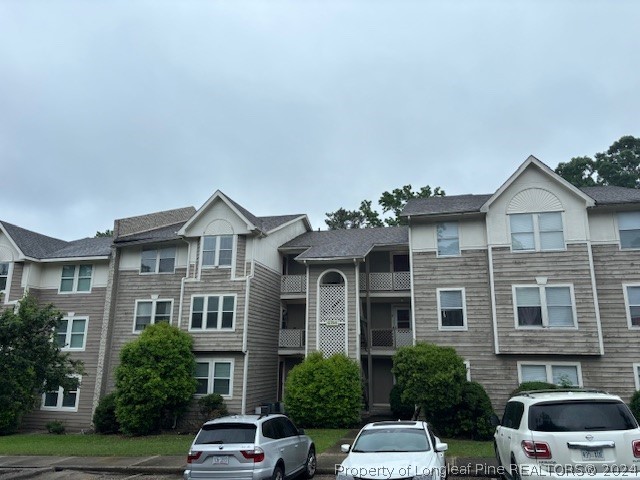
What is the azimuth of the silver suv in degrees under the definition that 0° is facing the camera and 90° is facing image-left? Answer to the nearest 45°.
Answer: approximately 225°

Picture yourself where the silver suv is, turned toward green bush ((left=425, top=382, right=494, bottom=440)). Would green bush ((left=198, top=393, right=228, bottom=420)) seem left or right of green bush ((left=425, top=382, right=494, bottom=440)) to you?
left

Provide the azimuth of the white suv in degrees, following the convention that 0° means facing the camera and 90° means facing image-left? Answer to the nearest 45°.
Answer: approximately 180°

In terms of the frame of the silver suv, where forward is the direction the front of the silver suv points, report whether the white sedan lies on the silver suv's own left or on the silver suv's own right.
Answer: on the silver suv's own right

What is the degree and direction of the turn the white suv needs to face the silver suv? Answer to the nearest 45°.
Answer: approximately 90° to its left

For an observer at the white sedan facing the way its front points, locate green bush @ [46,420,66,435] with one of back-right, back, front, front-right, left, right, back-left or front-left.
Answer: back-right

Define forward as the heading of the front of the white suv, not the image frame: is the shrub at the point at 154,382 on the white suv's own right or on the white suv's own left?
on the white suv's own left

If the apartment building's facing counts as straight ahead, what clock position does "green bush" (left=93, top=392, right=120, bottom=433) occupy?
The green bush is roughly at 3 o'clock from the apartment building.

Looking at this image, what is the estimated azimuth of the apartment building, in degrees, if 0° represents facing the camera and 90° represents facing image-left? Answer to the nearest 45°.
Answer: approximately 0°
